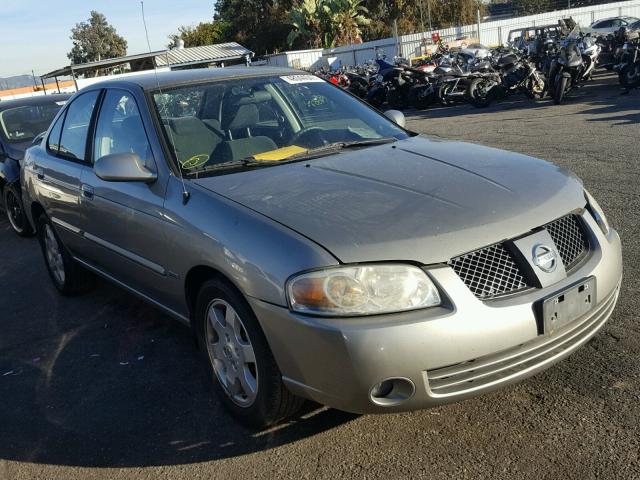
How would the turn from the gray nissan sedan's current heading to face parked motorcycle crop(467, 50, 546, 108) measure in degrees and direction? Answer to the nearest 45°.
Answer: approximately 135° to its left

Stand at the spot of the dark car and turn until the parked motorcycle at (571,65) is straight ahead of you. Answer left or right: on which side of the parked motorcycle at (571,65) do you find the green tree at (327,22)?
left

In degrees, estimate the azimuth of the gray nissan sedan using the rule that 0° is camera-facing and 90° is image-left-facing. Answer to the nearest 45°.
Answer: approximately 315°

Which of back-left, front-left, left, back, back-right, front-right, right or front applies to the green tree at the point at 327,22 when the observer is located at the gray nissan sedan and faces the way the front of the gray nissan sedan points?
back-left

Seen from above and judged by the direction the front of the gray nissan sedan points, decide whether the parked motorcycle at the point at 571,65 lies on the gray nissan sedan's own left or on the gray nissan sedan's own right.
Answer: on the gray nissan sedan's own left

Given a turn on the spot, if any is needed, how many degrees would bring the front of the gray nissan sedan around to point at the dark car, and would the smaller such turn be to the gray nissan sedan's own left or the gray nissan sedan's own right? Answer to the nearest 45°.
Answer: approximately 180°

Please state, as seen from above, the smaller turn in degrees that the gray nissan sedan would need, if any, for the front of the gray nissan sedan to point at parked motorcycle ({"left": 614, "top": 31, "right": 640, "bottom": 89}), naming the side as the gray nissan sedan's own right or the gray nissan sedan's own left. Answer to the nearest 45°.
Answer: approximately 90° to the gray nissan sedan's own left

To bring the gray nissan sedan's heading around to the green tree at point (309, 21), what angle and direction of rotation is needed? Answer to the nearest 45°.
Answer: approximately 135° to its left
